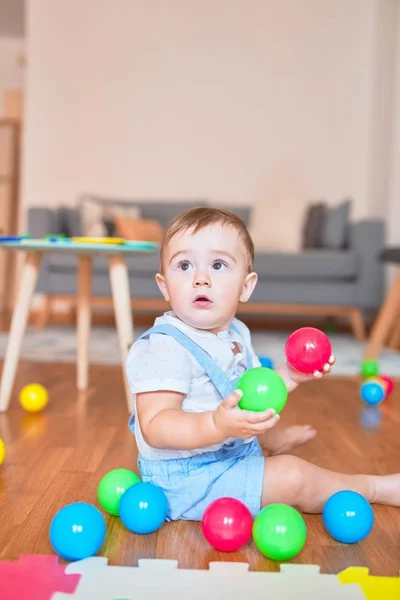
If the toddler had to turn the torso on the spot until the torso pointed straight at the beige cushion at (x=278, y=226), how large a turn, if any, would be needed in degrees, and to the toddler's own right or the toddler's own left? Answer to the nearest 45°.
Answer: approximately 135° to the toddler's own left

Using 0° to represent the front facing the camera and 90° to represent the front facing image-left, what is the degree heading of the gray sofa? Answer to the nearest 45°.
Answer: approximately 0°

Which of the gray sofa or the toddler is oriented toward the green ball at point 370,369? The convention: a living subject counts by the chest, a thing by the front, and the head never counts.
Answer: the gray sofa

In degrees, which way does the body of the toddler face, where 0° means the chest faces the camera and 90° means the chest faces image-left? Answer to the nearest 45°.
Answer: approximately 315°
